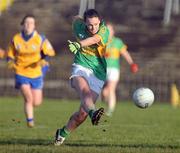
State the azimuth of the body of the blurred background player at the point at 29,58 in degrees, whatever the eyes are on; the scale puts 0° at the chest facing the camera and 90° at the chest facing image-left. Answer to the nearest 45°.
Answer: approximately 0°

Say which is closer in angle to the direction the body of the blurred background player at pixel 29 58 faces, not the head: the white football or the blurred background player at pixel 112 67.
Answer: the white football
